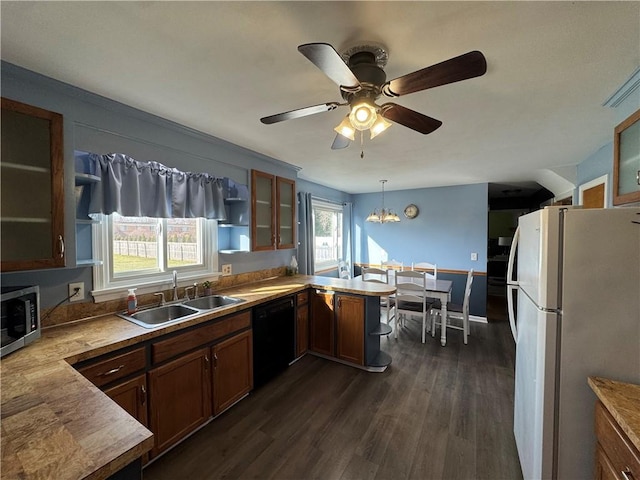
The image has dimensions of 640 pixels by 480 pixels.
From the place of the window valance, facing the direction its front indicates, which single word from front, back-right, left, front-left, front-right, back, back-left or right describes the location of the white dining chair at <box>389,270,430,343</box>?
front-left

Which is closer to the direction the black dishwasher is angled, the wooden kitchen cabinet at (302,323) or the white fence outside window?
the wooden kitchen cabinet

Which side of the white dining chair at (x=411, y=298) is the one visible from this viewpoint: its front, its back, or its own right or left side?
back

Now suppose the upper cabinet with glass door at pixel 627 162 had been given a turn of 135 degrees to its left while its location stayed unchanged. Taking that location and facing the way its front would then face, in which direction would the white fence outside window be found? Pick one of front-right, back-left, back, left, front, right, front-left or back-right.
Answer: back-right

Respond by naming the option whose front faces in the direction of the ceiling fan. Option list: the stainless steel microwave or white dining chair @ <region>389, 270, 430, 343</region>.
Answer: the stainless steel microwave

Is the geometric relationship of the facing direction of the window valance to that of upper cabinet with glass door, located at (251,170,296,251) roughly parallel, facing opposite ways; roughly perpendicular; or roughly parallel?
roughly parallel

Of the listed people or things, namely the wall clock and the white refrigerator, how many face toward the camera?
1

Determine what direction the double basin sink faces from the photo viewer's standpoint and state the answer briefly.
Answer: facing the viewer and to the right of the viewer

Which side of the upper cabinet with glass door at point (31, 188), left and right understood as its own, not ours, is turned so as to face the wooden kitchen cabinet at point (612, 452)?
front

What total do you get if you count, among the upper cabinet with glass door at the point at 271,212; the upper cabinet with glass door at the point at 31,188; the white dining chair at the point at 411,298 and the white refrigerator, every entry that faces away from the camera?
1

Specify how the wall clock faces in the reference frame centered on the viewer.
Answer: facing the viewer

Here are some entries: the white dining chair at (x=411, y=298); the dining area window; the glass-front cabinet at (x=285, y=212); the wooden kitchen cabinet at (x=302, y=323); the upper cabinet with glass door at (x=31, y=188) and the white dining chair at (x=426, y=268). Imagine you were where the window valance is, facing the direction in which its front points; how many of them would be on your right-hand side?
1

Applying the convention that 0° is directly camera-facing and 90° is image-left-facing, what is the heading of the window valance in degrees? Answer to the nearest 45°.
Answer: approximately 315°

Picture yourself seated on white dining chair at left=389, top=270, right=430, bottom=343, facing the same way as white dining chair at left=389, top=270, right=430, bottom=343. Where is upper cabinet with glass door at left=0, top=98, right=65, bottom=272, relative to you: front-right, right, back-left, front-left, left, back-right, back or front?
back-left

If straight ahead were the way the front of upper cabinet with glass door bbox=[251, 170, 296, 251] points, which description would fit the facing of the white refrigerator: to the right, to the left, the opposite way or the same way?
the opposite way

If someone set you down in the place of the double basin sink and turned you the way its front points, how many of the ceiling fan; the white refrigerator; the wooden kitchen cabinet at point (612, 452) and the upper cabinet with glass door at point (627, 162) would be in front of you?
4
